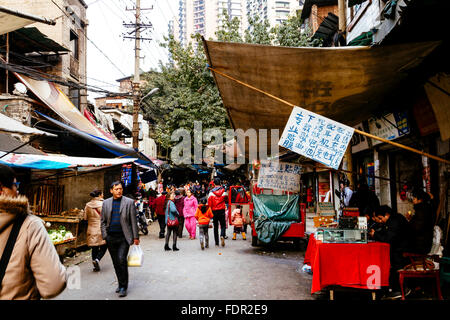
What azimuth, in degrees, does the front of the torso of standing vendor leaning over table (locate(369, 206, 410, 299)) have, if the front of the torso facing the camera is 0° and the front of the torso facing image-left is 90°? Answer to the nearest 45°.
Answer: approximately 90°

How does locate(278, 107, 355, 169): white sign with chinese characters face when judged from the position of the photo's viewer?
facing the viewer
